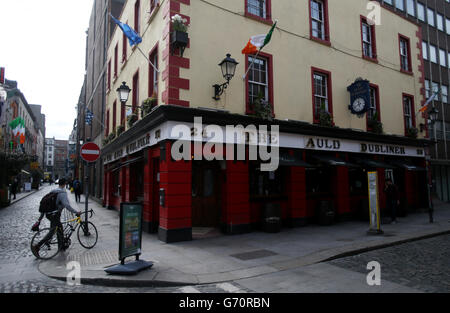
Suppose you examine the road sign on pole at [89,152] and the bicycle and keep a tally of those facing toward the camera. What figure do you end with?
1

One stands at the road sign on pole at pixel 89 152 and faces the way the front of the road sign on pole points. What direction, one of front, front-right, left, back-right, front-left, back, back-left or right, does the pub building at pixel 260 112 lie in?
left

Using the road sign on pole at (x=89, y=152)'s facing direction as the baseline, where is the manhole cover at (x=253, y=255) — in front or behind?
in front

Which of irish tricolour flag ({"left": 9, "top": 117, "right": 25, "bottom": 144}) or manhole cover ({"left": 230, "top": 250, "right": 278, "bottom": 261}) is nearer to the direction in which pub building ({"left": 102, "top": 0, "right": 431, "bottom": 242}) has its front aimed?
the manhole cover

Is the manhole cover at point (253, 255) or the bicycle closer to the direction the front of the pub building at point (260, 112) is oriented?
the manhole cover

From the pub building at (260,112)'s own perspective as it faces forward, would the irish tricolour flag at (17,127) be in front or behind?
behind

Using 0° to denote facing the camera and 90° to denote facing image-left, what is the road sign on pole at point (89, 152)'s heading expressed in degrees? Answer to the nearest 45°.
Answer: approximately 0°

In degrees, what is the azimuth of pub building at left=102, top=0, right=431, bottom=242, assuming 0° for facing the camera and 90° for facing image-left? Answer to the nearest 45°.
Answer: approximately 315°

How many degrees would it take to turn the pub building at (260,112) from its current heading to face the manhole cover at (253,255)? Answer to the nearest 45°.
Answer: approximately 45° to its right

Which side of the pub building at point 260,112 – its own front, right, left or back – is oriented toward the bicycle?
right

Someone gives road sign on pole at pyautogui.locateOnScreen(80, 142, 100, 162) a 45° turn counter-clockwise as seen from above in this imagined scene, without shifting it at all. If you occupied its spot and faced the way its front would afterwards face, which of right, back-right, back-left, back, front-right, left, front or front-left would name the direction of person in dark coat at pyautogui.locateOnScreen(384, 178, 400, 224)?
front-left
